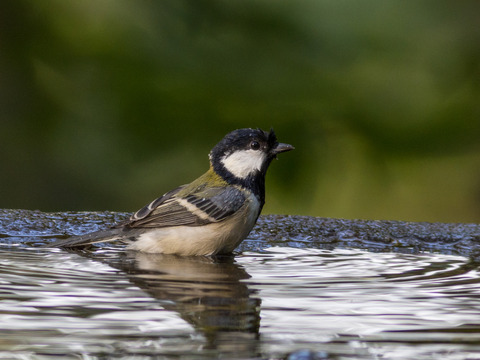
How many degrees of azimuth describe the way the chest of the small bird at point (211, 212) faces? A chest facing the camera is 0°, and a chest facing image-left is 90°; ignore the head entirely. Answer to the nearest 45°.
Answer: approximately 270°
